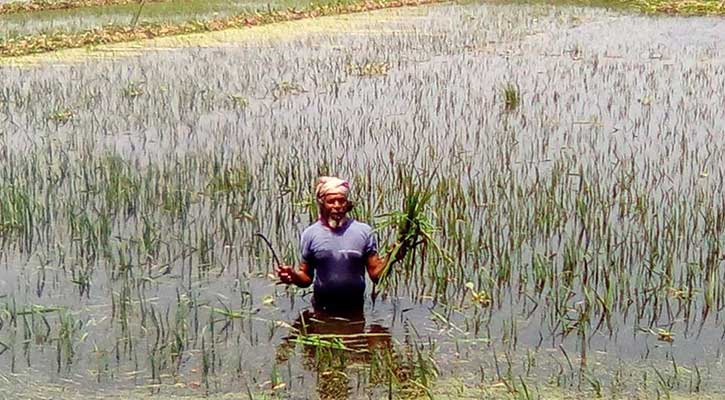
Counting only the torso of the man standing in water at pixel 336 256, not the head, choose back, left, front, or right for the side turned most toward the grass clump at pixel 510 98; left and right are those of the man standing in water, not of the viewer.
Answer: back

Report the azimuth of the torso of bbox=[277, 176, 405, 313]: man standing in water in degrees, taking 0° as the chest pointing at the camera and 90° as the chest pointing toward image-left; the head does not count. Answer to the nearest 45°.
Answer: approximately 0°
